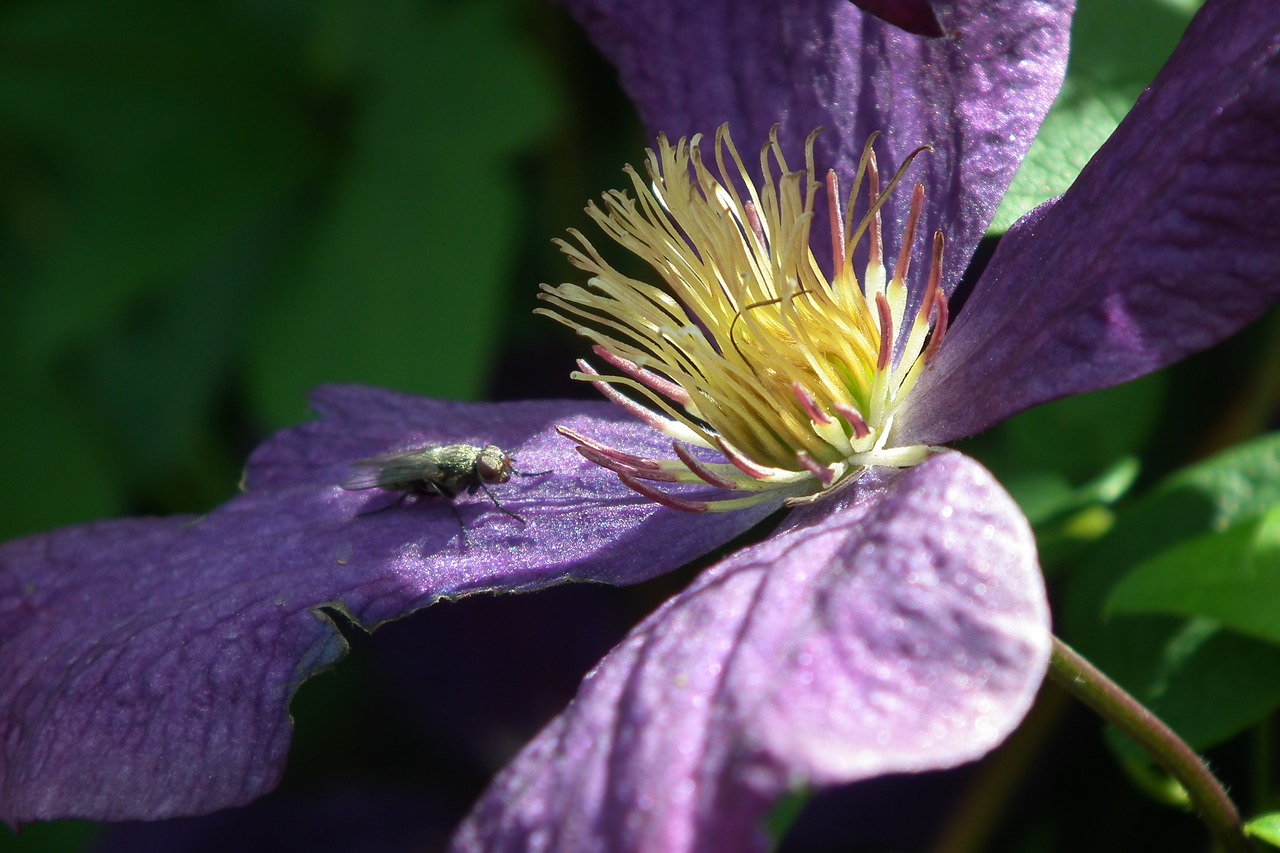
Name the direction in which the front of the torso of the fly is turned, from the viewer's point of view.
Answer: to the viewer's right

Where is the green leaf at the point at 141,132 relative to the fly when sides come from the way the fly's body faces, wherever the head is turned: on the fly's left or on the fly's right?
on the fly's left

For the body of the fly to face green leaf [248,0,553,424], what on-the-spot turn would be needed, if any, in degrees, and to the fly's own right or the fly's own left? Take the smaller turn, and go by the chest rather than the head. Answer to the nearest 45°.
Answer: approximately 90° to the fly's own left
